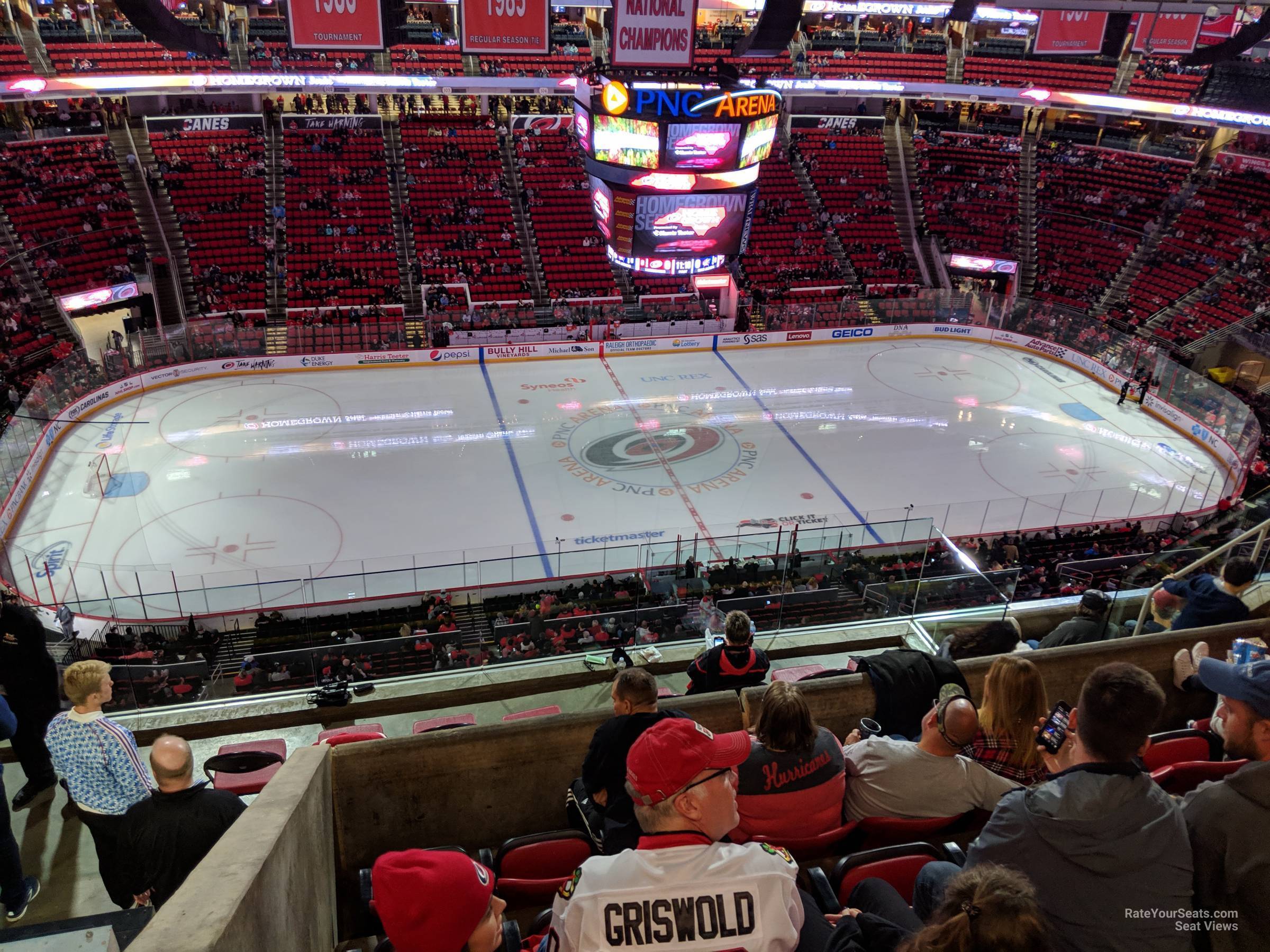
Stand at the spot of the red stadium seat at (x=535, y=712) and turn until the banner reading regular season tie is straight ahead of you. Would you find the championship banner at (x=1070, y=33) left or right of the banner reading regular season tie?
right

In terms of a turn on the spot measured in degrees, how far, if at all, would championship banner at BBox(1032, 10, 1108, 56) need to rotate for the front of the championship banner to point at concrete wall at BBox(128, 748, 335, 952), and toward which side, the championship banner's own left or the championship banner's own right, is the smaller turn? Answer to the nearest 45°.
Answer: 0° — it already faces it

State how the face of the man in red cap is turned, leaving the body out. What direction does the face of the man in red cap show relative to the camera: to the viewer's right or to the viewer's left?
to the viewer's right

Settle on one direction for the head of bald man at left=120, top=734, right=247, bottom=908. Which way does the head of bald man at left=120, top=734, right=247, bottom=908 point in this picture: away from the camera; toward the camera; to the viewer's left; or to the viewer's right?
away from the camera

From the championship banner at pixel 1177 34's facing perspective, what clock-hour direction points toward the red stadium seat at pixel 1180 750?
The red stadium seat is roughly at 12 o'clock from the championship banner.

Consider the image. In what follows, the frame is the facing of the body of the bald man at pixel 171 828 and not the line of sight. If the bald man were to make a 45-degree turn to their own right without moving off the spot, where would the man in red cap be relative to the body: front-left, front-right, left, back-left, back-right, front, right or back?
right

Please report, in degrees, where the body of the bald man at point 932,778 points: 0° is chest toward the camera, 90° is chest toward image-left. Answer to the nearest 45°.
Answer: approximately 180°

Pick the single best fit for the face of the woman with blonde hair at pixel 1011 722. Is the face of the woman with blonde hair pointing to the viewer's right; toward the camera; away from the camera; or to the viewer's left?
away from the camera

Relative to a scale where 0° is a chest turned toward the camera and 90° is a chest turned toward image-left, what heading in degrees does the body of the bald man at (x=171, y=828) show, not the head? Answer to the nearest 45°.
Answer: approximately 180°

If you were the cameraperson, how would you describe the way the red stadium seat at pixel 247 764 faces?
facing away from the viewer

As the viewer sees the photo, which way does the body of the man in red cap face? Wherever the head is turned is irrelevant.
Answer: away from the camera

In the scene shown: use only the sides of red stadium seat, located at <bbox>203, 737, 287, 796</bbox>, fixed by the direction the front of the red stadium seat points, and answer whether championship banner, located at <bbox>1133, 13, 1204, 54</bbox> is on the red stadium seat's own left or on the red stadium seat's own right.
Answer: on the red stadium seat's own right
